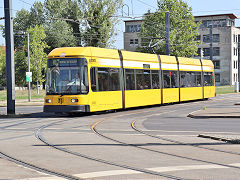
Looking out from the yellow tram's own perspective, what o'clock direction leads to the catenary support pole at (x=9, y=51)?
The catenary support pole is roughly at 1 o'clock from the yellow tram.

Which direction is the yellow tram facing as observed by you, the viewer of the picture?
facing the viewer and to the left of the viewer
